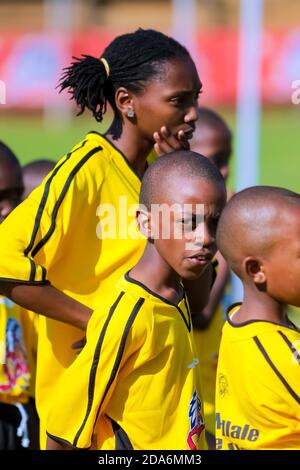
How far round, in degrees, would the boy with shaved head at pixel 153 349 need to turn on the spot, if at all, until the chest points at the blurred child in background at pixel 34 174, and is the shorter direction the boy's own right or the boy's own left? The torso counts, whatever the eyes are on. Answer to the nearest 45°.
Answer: approximately 135° to the boy's own left

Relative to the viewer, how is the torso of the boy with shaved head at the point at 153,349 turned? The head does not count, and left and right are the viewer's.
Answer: facing the viewer and to the right of the viewer

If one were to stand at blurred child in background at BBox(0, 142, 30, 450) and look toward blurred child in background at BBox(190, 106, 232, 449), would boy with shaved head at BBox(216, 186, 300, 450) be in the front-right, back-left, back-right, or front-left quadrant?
front-right

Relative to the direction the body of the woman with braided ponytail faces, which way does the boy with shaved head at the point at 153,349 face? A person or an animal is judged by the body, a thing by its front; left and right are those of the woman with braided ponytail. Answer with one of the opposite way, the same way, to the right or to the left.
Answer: the same way

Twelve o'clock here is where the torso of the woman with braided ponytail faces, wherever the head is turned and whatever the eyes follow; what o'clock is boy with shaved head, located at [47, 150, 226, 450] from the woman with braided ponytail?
The boy with shaved head is roughly at 1 o'clock from the woman with braided ponytail.

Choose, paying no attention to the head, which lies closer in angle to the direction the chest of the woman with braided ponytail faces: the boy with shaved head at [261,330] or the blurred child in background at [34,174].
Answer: the boy with shaved head

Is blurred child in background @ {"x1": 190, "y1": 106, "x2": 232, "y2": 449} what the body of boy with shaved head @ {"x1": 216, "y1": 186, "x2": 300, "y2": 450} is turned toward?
no

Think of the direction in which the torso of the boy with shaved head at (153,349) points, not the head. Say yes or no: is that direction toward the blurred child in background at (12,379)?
no

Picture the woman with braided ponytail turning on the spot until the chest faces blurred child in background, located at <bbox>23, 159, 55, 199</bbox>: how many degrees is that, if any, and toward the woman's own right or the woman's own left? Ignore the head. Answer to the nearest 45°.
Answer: approximately 135° to the woman's own left

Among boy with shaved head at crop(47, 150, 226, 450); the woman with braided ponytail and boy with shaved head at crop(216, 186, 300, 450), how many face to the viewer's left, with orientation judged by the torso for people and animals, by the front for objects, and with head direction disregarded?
0

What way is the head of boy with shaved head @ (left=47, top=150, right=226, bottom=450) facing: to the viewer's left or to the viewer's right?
to the viewer's right

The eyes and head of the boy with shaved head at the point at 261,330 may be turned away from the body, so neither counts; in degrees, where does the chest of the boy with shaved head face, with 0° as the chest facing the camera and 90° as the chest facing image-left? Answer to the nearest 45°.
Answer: approximately 225°

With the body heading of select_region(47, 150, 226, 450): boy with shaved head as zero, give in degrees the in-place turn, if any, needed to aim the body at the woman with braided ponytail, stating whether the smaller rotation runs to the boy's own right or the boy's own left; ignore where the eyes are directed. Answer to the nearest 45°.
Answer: approximately 135° to the boy's own left

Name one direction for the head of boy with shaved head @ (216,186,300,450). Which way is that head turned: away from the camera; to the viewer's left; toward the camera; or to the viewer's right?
to the viewer's right

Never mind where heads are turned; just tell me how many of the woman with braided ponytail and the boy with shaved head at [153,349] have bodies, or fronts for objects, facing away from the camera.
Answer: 0

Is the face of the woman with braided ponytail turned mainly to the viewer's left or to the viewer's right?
to the viewer's right

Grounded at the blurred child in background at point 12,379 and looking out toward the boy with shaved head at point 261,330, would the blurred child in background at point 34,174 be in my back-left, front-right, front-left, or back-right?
back-left
